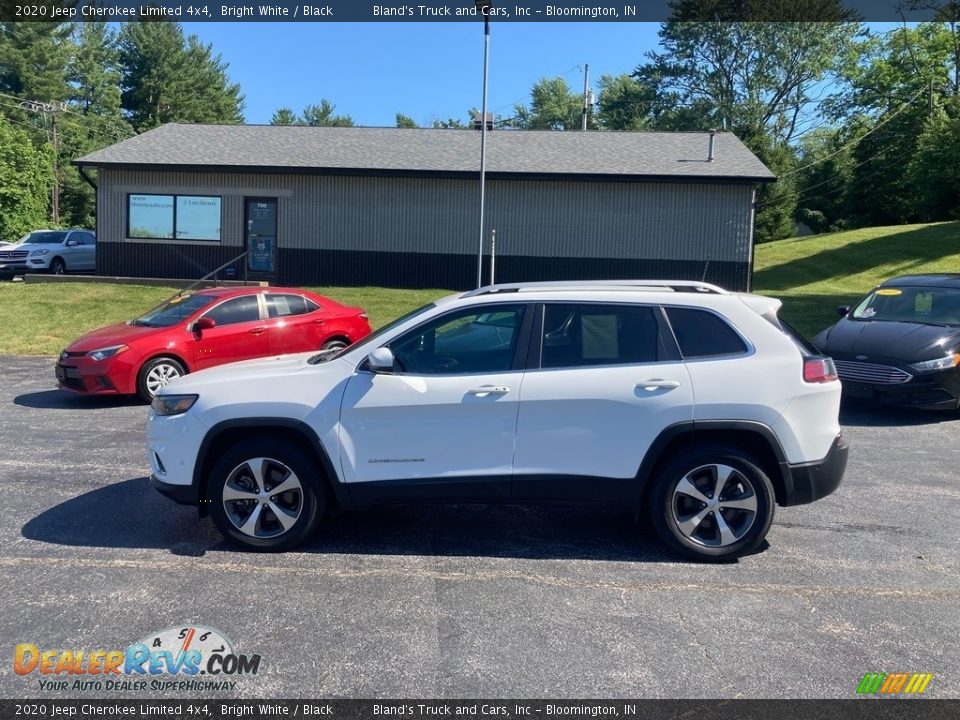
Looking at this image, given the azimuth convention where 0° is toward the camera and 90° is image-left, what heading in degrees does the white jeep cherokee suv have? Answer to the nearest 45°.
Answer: approximately 90°

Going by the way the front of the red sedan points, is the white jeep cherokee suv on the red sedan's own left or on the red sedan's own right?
on the red sedan's own left

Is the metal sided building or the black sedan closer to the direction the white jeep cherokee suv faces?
the metal sided building

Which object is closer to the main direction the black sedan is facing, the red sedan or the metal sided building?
the red sedan

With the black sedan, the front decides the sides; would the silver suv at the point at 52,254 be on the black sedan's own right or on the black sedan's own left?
on the black sedan's own right

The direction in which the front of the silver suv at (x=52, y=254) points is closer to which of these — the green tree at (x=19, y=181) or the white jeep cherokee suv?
the white jeep cherokee suv

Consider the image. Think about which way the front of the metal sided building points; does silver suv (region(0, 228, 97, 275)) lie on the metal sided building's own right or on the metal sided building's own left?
on the metal sided building's own right

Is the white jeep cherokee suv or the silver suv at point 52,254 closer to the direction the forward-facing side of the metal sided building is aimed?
the white jeep cherokee suv

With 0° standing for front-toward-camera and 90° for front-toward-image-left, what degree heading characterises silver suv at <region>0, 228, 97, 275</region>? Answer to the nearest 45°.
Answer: approximately 45°

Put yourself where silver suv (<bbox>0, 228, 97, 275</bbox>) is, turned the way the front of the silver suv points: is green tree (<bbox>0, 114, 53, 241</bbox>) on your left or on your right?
on your right

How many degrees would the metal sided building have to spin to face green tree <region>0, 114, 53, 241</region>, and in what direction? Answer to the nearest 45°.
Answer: approximately 135° to its right

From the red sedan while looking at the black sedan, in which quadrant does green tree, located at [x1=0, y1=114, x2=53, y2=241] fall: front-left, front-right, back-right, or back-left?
back-left

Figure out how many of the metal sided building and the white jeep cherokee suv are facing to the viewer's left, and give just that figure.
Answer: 1
